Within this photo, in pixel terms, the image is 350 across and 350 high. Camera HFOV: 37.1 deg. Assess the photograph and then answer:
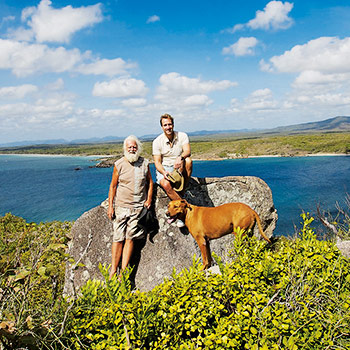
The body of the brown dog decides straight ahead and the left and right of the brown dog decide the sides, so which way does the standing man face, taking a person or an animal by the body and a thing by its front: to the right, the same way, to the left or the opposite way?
to the left

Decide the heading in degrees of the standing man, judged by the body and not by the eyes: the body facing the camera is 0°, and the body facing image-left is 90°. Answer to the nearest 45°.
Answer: approximately 0°

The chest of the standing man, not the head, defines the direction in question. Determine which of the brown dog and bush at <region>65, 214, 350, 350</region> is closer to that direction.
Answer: the bush

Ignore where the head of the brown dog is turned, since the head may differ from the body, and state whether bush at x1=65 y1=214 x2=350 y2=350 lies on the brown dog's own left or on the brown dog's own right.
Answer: on the brown dog's own left

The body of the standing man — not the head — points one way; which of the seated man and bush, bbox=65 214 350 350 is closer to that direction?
the bush

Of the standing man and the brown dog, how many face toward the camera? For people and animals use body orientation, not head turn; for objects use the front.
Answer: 1

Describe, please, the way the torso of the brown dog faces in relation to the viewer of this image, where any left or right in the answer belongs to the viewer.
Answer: facing to the left of the viewer
